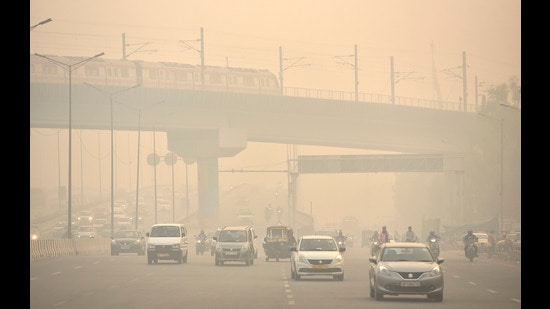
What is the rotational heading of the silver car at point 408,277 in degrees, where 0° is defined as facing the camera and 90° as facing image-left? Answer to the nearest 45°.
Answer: approximately 0°

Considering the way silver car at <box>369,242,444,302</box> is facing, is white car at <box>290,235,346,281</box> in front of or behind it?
behind

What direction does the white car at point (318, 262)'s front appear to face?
toward the camera

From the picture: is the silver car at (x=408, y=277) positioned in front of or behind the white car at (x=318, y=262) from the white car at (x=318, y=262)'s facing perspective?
in front

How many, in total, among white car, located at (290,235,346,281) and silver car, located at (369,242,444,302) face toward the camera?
2

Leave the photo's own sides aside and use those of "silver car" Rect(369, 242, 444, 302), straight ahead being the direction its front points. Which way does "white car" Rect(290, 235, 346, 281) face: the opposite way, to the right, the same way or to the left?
the same way
